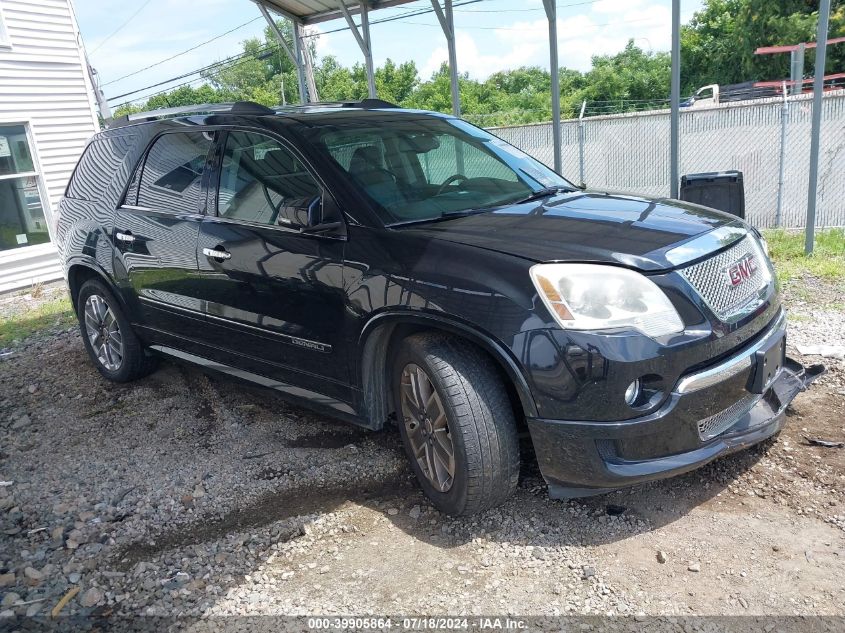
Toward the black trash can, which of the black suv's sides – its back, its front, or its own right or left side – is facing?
left

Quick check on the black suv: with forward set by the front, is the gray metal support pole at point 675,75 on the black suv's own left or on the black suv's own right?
on the black suv's own left

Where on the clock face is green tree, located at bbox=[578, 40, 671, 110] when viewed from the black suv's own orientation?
The green tree is roughly at 8 o'clock from the black suv.

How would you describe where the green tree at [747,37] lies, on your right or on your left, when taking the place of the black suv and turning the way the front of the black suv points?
on your left

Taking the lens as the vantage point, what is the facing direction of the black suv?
facing the viewer and to the right of the viewer

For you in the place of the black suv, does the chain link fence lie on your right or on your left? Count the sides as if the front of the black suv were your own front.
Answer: on your left
